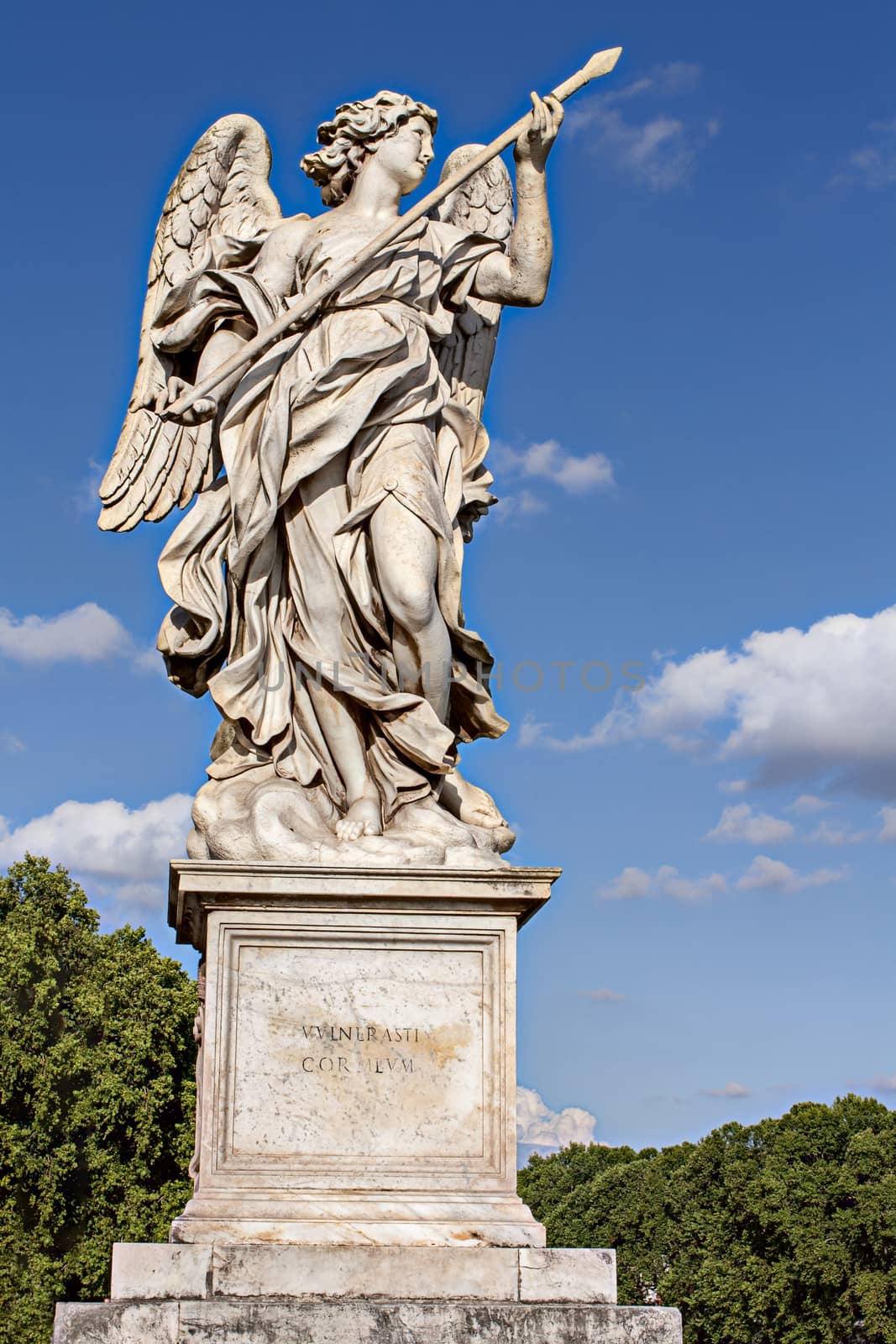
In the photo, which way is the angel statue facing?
toward the camera

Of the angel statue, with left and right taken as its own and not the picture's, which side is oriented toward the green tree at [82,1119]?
back
